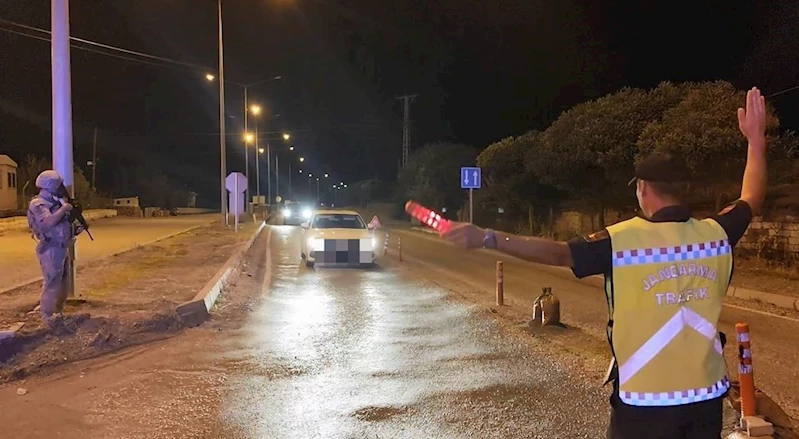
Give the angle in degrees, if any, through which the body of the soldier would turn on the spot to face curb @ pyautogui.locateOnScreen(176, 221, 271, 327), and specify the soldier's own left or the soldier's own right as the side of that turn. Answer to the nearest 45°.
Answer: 0° — they already face it

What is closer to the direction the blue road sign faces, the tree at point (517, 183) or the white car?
the white car

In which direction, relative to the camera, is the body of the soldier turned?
to the viewer's right

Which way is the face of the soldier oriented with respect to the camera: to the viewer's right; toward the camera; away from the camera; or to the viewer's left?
to the viewer's right

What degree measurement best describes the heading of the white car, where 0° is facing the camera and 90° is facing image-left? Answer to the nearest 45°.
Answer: approximately 0°

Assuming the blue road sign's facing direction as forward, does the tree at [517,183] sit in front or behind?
behind

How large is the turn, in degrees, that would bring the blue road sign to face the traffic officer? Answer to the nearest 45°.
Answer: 0° — it already faces them

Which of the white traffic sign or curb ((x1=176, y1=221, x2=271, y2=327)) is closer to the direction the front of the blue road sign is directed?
the curb

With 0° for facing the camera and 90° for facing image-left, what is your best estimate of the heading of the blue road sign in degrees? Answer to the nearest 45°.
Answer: approximately 0°
